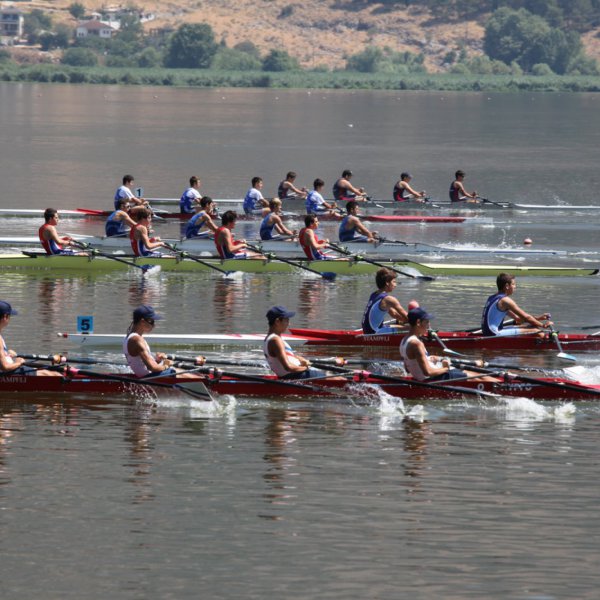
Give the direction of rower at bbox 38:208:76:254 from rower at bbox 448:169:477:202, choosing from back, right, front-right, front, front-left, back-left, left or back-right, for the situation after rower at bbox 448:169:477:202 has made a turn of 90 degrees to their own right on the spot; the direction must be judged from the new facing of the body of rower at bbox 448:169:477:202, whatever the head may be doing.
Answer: front-right

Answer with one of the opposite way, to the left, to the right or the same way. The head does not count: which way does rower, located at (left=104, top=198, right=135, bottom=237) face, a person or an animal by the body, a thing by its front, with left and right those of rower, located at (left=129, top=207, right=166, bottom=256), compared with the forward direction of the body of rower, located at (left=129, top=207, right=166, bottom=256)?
the same way

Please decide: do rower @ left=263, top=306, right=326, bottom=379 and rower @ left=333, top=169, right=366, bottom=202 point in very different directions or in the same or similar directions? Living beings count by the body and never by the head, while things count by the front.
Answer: same or similar directions

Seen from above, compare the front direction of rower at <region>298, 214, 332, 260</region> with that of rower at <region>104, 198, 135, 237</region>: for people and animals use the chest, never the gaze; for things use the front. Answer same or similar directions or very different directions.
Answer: same or similar directions

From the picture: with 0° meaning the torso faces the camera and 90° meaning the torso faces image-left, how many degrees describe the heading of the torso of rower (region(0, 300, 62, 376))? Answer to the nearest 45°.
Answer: approximately 270°

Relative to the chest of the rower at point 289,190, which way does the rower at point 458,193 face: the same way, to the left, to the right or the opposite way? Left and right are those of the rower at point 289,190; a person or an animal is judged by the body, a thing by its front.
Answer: the same way

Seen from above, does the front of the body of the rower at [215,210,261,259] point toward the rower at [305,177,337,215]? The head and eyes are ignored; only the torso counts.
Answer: no

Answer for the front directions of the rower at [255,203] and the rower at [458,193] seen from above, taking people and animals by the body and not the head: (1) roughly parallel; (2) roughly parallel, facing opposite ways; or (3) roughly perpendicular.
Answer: roughly parallel

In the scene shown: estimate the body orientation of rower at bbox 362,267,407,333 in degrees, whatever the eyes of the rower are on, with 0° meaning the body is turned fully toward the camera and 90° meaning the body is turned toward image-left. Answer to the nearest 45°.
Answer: approximately 270°

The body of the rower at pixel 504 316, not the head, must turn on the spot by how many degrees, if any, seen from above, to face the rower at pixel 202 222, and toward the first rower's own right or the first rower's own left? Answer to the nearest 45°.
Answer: approximately 135° to the first rower's own left

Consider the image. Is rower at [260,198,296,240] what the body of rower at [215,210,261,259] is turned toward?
no
